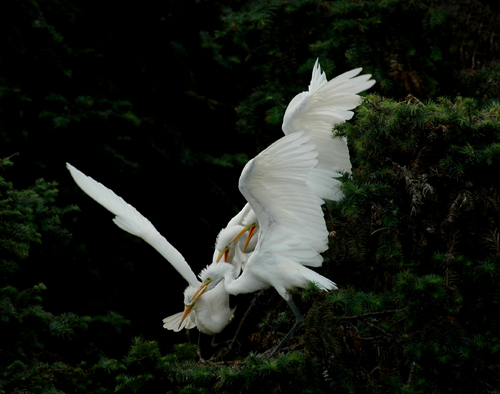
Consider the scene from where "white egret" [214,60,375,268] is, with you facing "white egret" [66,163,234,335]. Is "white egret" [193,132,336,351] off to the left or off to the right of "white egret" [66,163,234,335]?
left

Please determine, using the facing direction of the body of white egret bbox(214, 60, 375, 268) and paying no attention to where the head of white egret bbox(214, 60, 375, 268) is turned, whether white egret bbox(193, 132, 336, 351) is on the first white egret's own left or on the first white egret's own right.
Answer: on the first white egret's own left

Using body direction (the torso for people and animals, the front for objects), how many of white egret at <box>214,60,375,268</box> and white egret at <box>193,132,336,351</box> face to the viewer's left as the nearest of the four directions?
2

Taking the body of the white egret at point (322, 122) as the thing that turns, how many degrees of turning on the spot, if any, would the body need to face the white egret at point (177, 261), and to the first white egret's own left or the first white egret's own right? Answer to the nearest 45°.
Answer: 0° — it already faces it

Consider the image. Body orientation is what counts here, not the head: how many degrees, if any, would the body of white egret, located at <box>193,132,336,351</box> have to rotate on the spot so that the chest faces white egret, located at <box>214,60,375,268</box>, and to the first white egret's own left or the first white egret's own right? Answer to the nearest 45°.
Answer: approximately 135° to the first white egret's own right

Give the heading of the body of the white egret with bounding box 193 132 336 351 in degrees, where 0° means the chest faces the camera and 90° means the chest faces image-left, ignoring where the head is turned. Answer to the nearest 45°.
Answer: approximately 90°

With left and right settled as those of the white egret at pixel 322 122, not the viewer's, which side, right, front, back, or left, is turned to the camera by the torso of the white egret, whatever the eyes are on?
left
